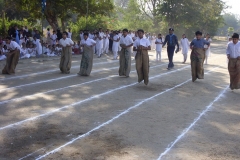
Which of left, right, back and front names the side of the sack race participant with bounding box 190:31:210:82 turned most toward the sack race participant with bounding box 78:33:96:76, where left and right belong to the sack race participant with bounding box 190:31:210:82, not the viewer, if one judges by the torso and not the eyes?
right

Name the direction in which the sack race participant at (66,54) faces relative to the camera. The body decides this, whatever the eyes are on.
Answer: toward the camera

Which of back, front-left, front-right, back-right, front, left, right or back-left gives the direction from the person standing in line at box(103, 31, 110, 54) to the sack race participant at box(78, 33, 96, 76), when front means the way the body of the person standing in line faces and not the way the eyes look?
front

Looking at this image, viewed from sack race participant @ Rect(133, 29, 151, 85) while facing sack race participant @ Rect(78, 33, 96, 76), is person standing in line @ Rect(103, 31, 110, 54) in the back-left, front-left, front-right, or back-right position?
front-right

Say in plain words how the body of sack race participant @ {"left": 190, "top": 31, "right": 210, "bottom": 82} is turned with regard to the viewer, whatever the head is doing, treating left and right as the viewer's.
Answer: facing the viewer

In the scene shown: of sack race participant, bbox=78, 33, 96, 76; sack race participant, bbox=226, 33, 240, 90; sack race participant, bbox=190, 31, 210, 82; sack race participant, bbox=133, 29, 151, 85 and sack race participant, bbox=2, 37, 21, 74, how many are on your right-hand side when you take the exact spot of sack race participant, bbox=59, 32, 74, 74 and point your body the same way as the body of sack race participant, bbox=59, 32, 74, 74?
1

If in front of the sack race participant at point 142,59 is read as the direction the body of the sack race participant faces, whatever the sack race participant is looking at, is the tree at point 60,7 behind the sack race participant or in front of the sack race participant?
behind

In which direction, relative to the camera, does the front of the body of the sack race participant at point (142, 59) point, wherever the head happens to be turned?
toward the camera

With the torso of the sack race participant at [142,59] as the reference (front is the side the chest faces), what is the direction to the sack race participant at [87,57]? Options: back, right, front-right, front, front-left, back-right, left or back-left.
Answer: back-right

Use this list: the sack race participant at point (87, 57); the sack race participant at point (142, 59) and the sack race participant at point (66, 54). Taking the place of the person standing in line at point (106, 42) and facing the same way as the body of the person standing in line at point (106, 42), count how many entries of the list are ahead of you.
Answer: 3

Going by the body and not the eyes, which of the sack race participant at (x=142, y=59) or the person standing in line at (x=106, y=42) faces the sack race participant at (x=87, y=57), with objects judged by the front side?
the person standing in line

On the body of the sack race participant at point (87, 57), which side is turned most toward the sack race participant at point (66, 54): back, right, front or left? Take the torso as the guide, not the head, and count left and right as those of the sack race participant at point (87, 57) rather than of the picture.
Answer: right

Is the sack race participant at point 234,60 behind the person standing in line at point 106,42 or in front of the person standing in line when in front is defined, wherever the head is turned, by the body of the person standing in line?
in front

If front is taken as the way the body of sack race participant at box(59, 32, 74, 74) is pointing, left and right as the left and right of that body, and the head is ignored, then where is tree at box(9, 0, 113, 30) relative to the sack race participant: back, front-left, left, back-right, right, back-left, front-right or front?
back

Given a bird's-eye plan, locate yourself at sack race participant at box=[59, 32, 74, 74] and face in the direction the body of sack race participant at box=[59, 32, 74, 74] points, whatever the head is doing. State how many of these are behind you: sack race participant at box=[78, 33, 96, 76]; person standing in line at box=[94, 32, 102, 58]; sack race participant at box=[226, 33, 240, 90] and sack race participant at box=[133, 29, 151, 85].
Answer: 1

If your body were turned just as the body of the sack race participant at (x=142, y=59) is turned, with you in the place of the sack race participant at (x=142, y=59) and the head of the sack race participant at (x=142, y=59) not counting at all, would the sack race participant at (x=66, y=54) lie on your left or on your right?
on your right

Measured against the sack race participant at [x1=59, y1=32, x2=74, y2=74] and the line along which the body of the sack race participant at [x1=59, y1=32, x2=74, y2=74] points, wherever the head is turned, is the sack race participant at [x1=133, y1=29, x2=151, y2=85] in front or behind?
in front

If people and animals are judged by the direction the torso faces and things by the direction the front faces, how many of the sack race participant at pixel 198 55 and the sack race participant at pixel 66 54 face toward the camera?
2

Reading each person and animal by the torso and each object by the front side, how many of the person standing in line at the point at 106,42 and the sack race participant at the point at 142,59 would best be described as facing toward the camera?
2
